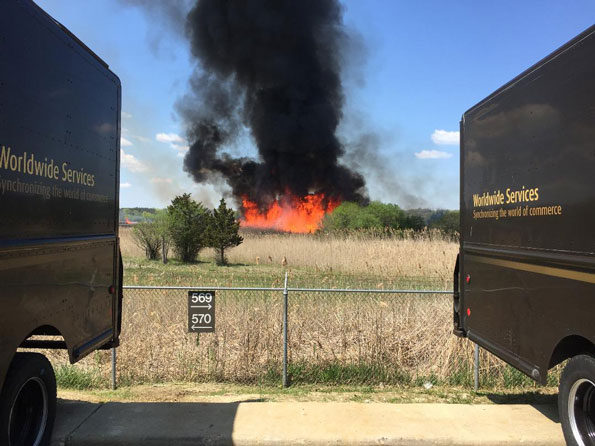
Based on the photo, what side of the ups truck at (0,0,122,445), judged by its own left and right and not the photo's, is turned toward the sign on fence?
back

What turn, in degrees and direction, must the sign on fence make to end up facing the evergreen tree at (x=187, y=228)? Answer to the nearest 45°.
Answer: approximately 180°

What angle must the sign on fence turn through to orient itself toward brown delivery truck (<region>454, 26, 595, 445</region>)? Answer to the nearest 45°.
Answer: approximately 45° to its left

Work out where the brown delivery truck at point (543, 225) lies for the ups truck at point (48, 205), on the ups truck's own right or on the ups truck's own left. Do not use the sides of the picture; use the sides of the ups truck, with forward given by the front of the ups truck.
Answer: on the ups truck's own left

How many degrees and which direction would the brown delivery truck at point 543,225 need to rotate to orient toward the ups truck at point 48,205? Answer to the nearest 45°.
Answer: approximately 90° to its right

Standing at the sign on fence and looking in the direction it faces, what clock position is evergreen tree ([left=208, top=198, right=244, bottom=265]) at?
The evergreen tree is roughly at 6 o'clock from the sign on fence.

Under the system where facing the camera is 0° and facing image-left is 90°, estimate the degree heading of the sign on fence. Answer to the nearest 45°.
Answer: approximately 0°

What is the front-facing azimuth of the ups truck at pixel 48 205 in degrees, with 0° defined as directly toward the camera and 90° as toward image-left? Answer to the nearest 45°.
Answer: approximately 45°

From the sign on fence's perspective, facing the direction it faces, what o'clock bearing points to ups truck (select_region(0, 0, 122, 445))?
The ups truck is roughly at 1 o'clock from the sign on fence.

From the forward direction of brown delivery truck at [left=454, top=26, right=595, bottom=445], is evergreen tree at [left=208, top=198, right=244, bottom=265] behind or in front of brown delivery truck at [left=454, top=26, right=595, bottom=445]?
behind

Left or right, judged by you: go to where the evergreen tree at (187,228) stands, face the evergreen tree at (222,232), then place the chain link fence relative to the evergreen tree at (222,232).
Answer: right

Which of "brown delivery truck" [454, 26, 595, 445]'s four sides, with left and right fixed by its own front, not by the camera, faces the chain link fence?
back

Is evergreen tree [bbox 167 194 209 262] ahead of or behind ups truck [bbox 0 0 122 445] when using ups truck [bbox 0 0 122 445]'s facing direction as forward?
behind
